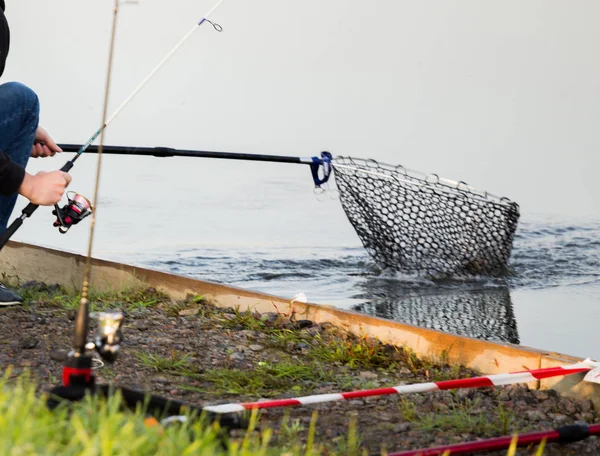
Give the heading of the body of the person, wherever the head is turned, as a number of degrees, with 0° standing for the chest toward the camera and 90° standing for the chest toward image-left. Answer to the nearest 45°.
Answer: approximately 270°

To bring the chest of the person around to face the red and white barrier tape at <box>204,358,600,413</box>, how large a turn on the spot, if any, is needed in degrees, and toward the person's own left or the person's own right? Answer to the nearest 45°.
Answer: approximately 45° to the person's own right

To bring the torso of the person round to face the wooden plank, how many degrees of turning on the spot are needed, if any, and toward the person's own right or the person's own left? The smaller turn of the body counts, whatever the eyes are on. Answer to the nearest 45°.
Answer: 0° — they already face it
